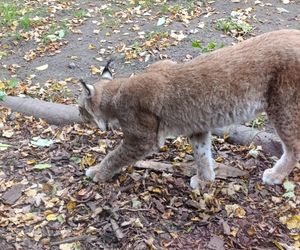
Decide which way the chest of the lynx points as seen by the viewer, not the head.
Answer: to the viewer's left

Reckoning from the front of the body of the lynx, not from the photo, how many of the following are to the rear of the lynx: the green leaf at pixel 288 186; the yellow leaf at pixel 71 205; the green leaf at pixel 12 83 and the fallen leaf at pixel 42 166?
1

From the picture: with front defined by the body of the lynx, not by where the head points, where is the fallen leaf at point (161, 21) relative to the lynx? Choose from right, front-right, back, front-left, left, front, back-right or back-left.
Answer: right

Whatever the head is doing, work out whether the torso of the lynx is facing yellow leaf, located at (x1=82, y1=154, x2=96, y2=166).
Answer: yes

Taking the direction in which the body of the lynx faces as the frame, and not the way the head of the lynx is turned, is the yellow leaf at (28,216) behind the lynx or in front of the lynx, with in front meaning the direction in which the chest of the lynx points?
in front

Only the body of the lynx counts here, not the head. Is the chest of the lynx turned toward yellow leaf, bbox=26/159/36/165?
yes

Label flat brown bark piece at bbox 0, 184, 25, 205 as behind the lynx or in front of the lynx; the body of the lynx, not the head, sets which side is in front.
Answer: in front

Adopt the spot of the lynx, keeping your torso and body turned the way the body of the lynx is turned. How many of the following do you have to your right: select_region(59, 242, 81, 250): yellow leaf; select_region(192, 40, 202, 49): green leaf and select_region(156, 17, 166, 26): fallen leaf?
2

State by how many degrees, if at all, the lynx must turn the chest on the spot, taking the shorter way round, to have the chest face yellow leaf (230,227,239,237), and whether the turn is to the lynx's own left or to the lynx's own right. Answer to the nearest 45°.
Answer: approximately 90° to the lynx's own left

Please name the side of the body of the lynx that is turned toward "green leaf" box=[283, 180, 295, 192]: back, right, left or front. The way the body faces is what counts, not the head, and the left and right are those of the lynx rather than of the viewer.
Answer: back

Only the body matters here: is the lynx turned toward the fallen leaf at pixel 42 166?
yes

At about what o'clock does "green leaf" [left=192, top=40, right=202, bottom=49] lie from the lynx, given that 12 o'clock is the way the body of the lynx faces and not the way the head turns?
The green leaf is roughly at 3 o'clock from the lynx.

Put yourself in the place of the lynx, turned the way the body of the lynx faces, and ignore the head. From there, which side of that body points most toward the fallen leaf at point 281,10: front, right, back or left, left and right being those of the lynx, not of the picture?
right

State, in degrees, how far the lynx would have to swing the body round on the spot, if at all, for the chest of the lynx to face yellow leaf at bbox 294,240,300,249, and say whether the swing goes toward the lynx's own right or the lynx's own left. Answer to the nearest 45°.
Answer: approximately 135° to the lynx's own left

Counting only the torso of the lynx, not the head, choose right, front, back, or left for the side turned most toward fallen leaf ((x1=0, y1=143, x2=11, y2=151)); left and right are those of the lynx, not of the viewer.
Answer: front
